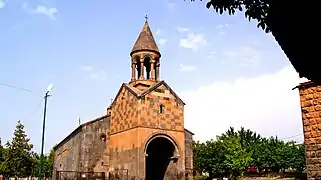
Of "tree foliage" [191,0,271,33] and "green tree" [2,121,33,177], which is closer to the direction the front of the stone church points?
the tree foliage

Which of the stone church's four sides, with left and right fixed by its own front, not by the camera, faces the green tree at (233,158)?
left

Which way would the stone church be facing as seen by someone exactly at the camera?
facing the viewer and to the right of the viewer
